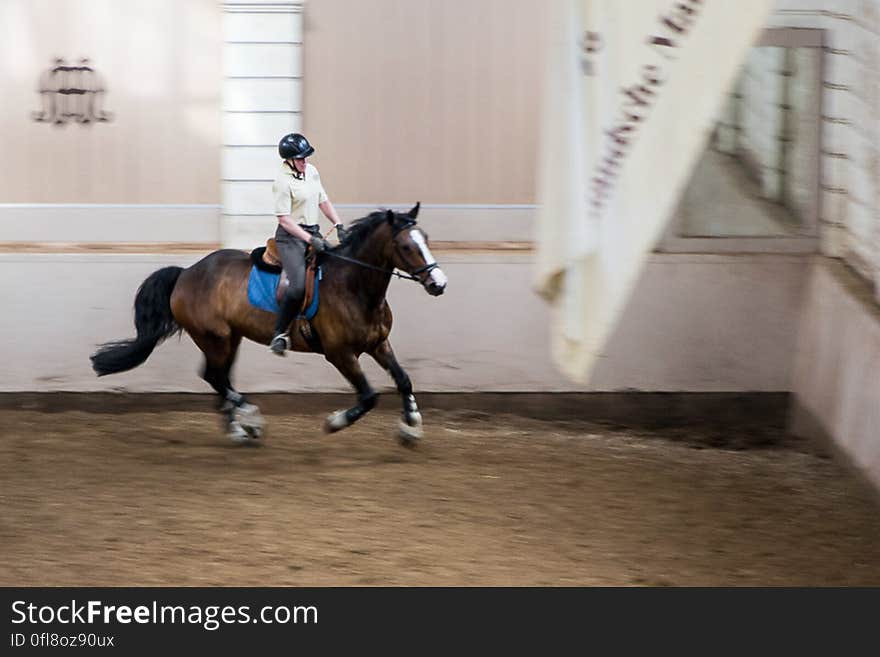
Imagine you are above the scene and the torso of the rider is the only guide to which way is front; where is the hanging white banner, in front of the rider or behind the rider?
in front
